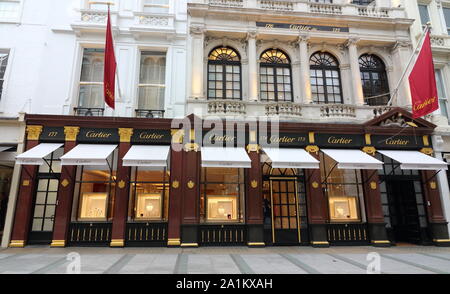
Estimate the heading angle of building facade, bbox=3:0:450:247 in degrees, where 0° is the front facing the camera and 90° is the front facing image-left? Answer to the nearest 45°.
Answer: approximately 0°
